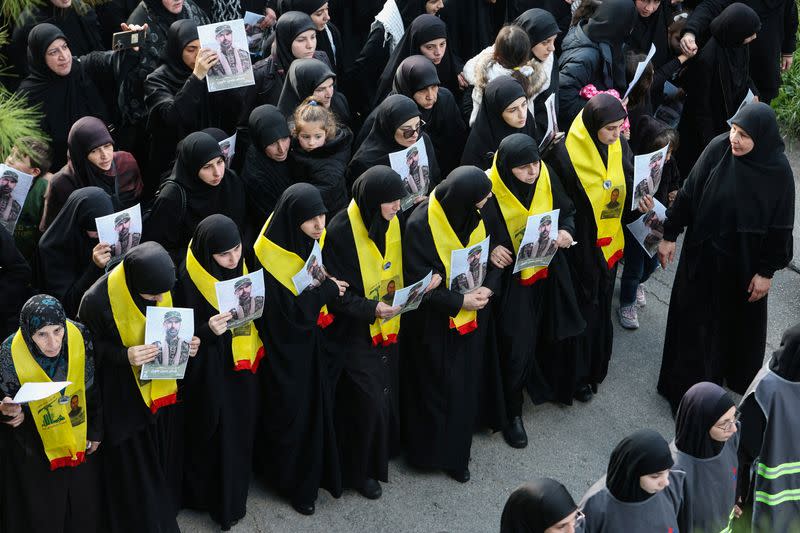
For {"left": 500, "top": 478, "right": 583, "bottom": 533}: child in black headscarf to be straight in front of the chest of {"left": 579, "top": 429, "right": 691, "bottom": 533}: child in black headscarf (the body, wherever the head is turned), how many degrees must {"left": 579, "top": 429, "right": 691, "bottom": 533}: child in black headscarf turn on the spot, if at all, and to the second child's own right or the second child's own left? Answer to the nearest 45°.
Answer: approximately 90° to the second child's own right

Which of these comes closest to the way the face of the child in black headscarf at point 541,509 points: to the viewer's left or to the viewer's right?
to the viewer's right

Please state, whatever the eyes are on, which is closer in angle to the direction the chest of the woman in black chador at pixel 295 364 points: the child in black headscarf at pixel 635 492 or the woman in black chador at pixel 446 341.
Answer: the child in black headscarf

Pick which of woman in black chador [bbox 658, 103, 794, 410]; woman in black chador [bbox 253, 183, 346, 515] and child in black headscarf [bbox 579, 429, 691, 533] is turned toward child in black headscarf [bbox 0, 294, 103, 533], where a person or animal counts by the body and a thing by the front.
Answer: woman in black chador [bbox 658, 103, 794, 410]

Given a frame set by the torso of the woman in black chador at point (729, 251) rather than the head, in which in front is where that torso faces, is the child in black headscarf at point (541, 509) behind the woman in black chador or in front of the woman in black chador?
in front

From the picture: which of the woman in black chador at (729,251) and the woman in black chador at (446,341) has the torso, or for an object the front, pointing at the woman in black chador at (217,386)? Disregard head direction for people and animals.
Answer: the woman in black chador at (729,251)

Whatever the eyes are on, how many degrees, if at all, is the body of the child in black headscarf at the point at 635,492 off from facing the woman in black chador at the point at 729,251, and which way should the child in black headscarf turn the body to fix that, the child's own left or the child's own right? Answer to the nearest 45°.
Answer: approximately 135° to the child's own left

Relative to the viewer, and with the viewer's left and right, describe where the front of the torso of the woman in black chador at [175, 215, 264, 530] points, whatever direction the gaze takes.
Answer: facing the viewer and to the right of the viewer

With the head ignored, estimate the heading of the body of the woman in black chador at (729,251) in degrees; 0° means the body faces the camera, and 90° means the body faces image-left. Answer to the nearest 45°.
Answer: approximately 45°

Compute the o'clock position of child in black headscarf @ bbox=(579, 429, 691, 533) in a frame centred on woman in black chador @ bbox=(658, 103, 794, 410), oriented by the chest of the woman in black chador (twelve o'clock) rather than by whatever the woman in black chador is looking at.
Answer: The child in black headscarf is roughly at 11 o'clock from the woman in black chador.
